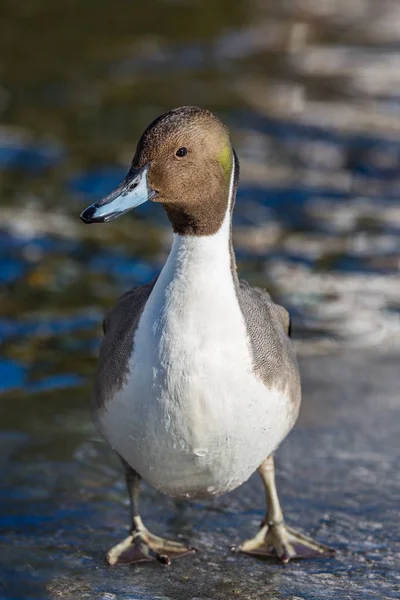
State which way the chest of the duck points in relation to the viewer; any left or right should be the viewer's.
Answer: facing the viewer
